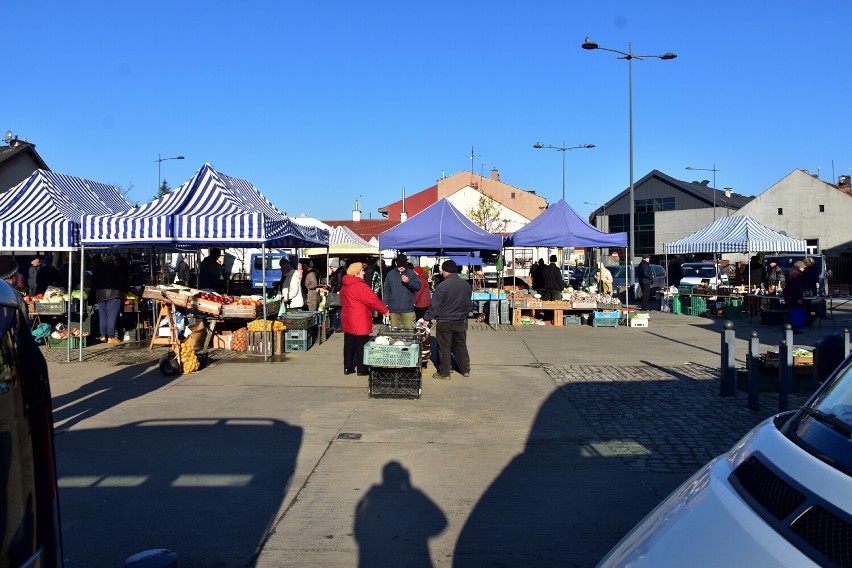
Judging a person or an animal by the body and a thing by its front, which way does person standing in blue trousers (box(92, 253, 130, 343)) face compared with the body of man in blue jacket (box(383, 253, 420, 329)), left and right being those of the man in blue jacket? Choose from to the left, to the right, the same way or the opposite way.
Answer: the opposite way

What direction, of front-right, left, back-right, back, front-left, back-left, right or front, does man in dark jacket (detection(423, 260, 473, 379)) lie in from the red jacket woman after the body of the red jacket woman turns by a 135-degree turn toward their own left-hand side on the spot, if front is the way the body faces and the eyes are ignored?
back

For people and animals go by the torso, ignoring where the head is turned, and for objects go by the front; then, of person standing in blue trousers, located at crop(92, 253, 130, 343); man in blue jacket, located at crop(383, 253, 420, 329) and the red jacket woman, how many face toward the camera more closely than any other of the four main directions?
1

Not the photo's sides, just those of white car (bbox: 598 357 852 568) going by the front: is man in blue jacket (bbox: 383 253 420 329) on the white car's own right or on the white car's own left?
on the white car's own right

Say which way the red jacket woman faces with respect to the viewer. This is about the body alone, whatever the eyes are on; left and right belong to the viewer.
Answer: facing away from the viewer and to the right of the viewer

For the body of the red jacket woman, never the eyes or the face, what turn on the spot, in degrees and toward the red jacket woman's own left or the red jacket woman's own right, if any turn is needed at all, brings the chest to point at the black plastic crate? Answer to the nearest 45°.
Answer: approximately 90° to the red jacket woman's own right

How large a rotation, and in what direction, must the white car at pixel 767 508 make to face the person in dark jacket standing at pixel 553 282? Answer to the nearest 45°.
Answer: approximately 135° to its right
